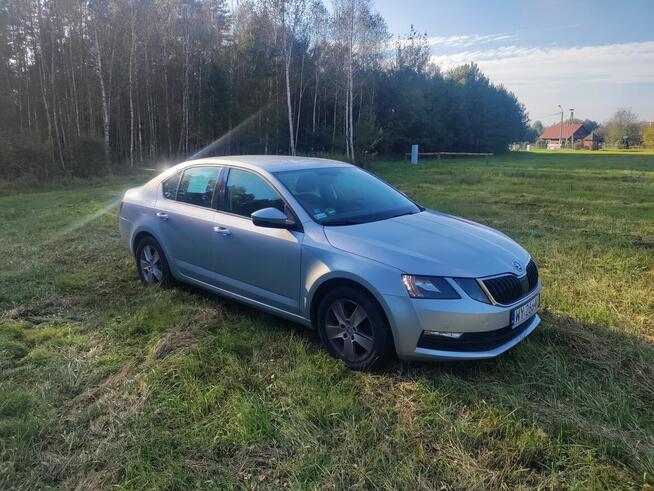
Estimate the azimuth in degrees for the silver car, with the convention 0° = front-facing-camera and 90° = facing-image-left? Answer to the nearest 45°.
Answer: approximately 315°
